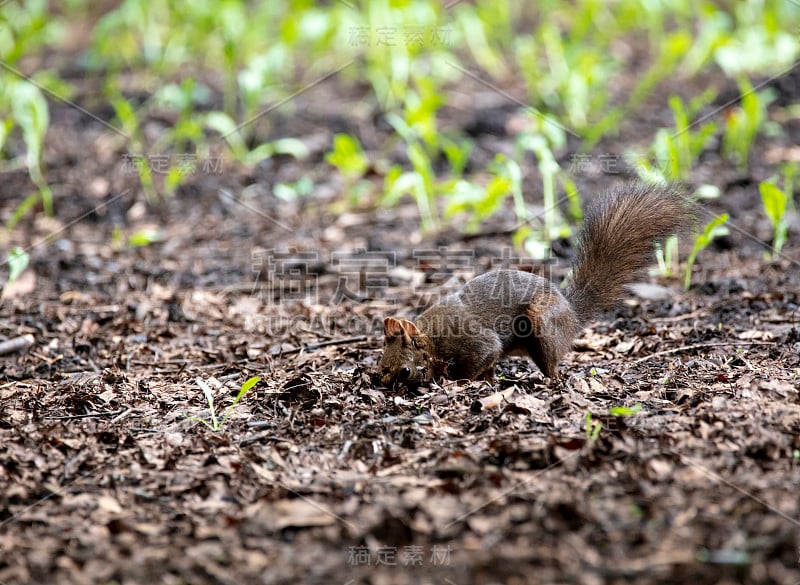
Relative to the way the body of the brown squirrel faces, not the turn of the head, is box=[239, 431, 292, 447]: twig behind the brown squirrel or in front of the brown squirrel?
in front

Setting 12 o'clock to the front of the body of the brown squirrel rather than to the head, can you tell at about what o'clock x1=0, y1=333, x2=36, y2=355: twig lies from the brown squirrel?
The twig is roughly at 12 o'clock from the brown squirrel.

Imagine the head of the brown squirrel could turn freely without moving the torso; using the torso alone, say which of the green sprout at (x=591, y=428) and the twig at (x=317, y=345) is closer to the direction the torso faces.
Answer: the twig

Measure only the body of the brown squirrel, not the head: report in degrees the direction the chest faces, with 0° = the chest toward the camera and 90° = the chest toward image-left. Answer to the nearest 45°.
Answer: approximately 90°

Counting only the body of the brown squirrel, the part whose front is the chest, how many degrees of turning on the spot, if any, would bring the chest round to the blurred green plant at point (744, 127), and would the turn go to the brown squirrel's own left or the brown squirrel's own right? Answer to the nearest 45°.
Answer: approximately 135° to the brown squirrel's own right

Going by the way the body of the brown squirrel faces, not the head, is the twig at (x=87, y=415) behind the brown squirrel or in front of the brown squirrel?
in front

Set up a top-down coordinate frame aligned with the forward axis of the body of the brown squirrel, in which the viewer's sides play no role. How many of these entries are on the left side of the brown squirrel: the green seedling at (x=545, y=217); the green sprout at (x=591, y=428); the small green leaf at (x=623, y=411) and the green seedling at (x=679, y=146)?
2

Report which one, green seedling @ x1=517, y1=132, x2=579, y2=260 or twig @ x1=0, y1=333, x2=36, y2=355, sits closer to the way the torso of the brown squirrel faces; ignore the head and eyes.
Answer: the twig

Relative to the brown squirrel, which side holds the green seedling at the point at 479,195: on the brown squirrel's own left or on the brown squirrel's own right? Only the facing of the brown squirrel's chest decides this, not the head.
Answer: on the brown squirrel's own right

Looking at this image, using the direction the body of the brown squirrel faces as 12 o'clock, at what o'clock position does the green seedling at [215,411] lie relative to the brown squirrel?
The green seedling is roughly at 11 o'clock from the brown squirrel.

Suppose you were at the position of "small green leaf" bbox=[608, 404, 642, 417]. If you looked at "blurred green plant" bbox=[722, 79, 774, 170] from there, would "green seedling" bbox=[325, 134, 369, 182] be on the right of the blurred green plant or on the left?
left

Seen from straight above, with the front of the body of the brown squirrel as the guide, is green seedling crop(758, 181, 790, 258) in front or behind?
behind
